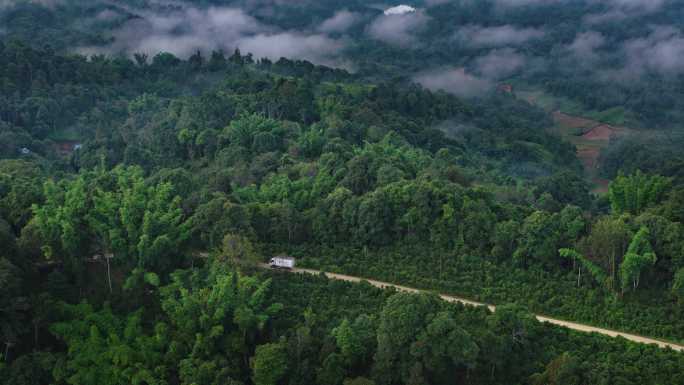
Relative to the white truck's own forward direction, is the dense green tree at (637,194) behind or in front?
behind

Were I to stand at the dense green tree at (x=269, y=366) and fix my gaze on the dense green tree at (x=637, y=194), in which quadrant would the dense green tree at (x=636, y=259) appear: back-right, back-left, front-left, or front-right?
front-right

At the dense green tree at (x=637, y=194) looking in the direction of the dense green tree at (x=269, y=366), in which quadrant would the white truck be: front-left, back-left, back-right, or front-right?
front-right

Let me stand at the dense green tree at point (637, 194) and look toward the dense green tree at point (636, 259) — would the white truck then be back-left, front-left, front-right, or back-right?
front-right

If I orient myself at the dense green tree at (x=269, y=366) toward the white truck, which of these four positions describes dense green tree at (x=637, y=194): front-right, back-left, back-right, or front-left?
front-right

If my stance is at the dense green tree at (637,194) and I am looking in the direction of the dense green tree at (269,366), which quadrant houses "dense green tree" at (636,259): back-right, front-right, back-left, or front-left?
front-left

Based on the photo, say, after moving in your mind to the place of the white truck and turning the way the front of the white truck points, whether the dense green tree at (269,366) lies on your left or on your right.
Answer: on your left

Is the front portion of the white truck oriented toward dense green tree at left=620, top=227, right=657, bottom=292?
no

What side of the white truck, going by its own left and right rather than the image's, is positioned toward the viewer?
left

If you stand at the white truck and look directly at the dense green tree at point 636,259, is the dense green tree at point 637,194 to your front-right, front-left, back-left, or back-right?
front-left
